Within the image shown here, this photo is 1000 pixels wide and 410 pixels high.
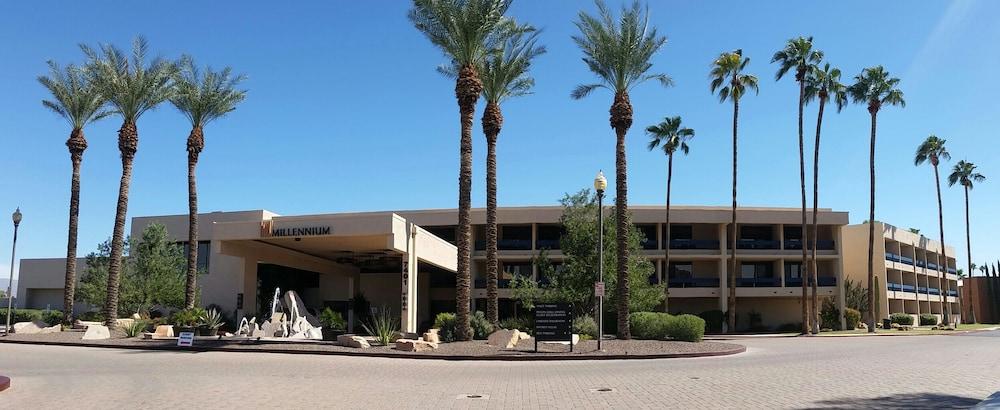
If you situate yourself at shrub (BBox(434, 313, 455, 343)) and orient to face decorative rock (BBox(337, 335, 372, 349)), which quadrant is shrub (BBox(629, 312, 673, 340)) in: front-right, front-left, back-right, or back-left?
back-left

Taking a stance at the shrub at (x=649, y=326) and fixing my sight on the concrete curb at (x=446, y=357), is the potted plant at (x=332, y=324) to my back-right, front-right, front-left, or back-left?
front-right

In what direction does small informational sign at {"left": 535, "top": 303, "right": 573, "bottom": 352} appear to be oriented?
toward the camera

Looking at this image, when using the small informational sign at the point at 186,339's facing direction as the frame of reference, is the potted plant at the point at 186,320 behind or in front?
behind

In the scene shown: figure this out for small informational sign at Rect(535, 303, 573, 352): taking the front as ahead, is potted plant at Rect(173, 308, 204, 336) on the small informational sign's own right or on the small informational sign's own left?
on the small informational sign's own right

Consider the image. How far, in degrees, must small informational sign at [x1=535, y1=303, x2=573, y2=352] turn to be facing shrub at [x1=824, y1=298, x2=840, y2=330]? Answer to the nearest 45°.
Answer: approximately 135° to its left

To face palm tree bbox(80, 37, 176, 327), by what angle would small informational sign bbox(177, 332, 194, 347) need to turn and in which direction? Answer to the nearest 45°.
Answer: approximately 180°

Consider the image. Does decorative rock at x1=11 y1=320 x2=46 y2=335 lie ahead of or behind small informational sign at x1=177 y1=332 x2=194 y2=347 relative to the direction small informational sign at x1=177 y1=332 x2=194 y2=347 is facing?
behind
